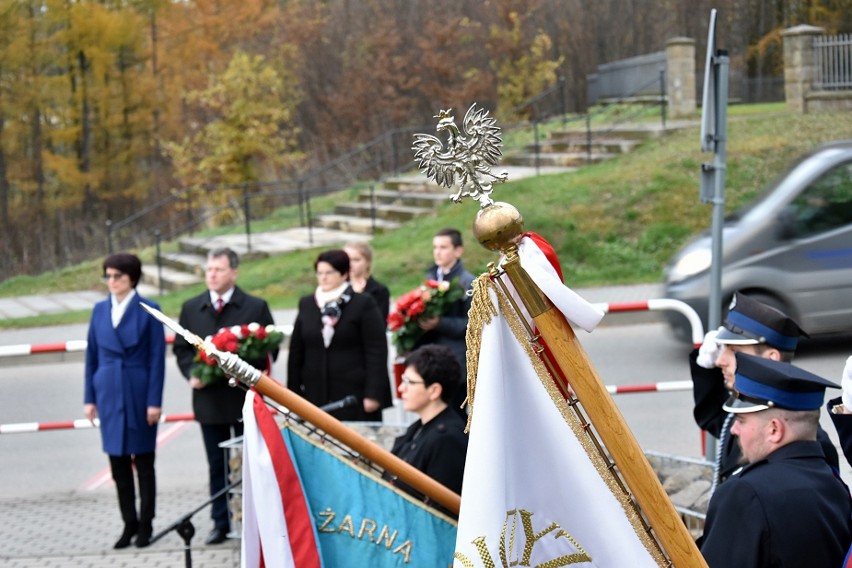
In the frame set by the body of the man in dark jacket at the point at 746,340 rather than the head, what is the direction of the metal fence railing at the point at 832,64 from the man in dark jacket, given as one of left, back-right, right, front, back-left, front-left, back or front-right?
right

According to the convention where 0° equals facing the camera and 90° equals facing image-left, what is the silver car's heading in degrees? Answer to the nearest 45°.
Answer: approximately 90°

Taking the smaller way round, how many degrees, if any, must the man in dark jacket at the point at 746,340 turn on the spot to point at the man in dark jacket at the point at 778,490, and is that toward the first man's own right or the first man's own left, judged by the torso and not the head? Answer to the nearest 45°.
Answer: approximately 90° to the first man's own left

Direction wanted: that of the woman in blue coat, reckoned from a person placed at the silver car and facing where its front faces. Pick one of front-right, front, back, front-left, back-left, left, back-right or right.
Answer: front-left

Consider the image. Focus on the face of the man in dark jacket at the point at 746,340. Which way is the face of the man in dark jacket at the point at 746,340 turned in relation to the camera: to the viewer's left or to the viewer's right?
to the viewer's left

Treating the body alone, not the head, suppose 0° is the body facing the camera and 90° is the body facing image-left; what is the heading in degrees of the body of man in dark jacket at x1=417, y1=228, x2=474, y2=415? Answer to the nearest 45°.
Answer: approximately 45°

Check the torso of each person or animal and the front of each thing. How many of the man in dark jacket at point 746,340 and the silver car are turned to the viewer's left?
2

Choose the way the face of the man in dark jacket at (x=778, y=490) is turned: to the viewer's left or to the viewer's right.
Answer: to the viewer's left

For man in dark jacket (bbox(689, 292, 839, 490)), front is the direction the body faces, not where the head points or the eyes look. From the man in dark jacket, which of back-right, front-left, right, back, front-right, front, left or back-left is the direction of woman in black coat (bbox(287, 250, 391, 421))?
front-right
